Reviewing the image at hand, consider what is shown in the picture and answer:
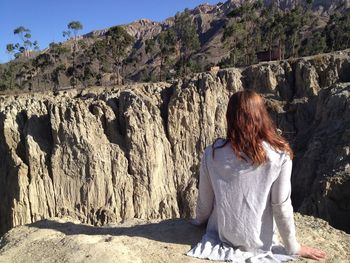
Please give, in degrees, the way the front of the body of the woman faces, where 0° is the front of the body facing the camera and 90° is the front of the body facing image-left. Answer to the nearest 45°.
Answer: approximately 180°

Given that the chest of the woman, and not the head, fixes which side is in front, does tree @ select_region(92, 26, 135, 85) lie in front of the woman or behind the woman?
in front

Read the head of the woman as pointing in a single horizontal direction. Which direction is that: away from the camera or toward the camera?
away from the camera
